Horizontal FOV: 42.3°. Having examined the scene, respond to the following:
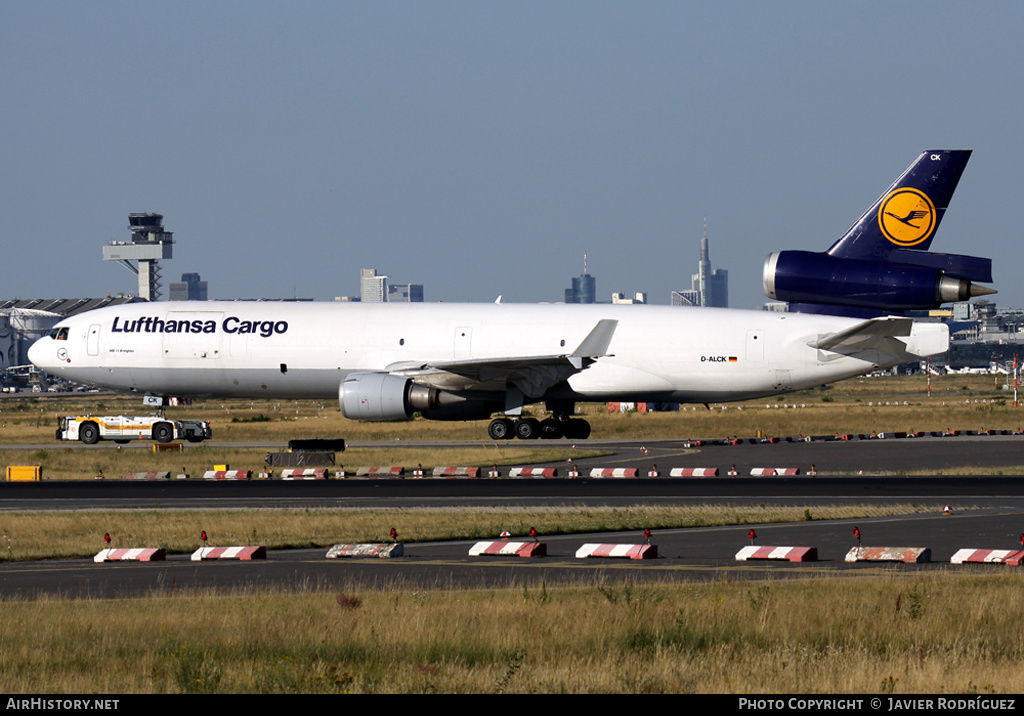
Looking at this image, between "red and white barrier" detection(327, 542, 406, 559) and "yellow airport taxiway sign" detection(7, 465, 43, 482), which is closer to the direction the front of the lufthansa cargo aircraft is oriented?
the yellow airport taxiway sign

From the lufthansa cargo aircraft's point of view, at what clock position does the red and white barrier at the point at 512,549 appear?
The red and white barrier is roughly at 9 o'clock from the lufthansa cargo aircraft.

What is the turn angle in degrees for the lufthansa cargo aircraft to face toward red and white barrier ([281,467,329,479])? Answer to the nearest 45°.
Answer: approximately 45° to its left

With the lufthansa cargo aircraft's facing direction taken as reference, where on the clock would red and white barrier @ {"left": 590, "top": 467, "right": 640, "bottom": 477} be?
The red and white barrier is roughly at 9 o'clock from the lufthansa cargo aircraft.

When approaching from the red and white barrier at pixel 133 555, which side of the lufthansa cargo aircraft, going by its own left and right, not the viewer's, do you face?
left

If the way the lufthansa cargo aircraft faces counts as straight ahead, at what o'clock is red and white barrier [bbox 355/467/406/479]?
The red and white barrier is roughly at 10 o'clock from the lufthansa cargo aircraft.

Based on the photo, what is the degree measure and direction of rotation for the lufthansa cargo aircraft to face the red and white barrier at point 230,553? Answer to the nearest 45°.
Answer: approximately 90° to its left

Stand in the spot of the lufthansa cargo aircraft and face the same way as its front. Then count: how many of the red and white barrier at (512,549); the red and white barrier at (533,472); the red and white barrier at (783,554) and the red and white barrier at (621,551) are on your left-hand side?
4

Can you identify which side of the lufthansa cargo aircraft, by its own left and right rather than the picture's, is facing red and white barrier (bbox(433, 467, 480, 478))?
left

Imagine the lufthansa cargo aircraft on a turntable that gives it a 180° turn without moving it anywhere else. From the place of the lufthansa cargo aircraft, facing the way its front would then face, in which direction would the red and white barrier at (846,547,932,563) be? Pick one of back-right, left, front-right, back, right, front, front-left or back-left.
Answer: right

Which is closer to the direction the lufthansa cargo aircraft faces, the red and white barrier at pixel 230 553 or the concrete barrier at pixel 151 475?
the concrete barrier

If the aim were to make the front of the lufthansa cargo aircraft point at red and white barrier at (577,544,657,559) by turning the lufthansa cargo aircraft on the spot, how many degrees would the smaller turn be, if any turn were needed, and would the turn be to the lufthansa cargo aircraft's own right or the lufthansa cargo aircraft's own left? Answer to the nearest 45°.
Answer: approximately 90° to the lufthansa cargo aircraft's own left

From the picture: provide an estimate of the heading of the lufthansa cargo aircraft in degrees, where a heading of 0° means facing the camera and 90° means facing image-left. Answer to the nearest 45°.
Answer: approximately 90°
